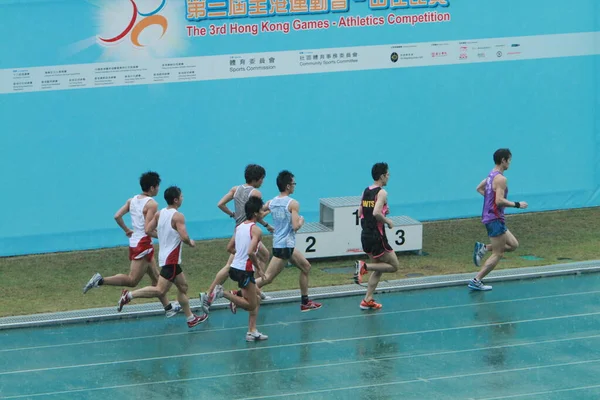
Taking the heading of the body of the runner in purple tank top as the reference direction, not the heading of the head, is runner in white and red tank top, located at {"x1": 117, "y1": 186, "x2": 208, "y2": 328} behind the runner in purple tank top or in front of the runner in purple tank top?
behind

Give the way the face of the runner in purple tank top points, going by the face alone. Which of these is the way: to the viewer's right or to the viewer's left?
to the viewer's right

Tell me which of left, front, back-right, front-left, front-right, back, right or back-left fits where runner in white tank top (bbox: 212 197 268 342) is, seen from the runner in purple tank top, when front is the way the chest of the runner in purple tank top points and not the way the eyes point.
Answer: back-right

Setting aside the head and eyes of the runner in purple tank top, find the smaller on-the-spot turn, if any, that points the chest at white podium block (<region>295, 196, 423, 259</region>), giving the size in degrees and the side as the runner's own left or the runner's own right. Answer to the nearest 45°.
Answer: approximately 135° to the runner's own left

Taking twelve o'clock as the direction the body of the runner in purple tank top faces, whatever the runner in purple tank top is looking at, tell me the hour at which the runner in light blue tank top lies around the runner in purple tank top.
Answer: The runner in light blue tank top is roughly at 5 o'clock from the runner in purple tank top.

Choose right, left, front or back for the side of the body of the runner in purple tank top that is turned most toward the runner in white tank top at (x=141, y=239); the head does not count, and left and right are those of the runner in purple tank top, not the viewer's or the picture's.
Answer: back

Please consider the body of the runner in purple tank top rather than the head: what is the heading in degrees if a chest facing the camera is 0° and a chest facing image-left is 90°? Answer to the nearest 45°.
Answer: approximately 270°
